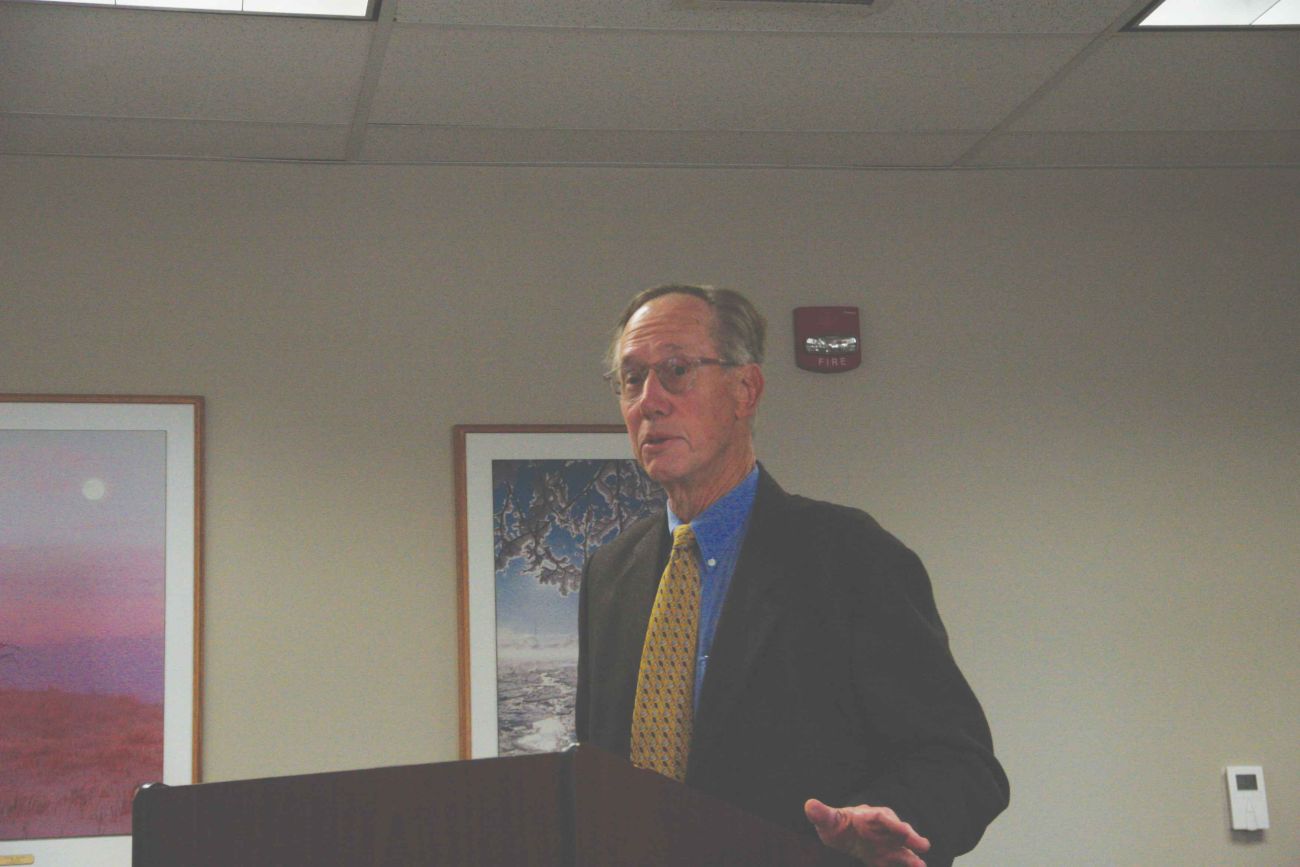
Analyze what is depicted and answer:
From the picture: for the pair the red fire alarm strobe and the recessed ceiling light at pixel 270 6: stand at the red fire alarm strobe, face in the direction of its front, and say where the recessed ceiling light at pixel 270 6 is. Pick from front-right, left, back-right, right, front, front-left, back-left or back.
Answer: front-right

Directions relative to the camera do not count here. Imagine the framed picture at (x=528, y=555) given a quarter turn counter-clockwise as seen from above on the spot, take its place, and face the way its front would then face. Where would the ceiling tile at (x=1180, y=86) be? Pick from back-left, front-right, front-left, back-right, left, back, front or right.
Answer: front

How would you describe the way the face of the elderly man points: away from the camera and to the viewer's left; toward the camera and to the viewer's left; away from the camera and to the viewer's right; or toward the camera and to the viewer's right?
toward the camera and to the viewer's left

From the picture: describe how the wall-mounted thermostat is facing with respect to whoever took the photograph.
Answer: facing the viewer

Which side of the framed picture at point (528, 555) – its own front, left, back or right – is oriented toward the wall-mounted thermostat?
left

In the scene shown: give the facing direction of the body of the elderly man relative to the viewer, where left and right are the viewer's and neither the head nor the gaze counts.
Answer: facing the viewer and to the left of the viewer

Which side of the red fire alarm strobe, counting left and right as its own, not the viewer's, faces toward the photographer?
front

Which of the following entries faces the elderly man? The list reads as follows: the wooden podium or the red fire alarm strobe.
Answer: the red fire alarm strobe

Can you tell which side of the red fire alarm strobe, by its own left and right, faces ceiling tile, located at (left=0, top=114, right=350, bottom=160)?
right

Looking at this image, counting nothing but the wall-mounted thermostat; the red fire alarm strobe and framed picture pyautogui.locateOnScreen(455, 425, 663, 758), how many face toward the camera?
3

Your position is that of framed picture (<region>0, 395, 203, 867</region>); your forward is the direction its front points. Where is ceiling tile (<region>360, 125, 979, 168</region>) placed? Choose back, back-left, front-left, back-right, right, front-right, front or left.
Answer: left
